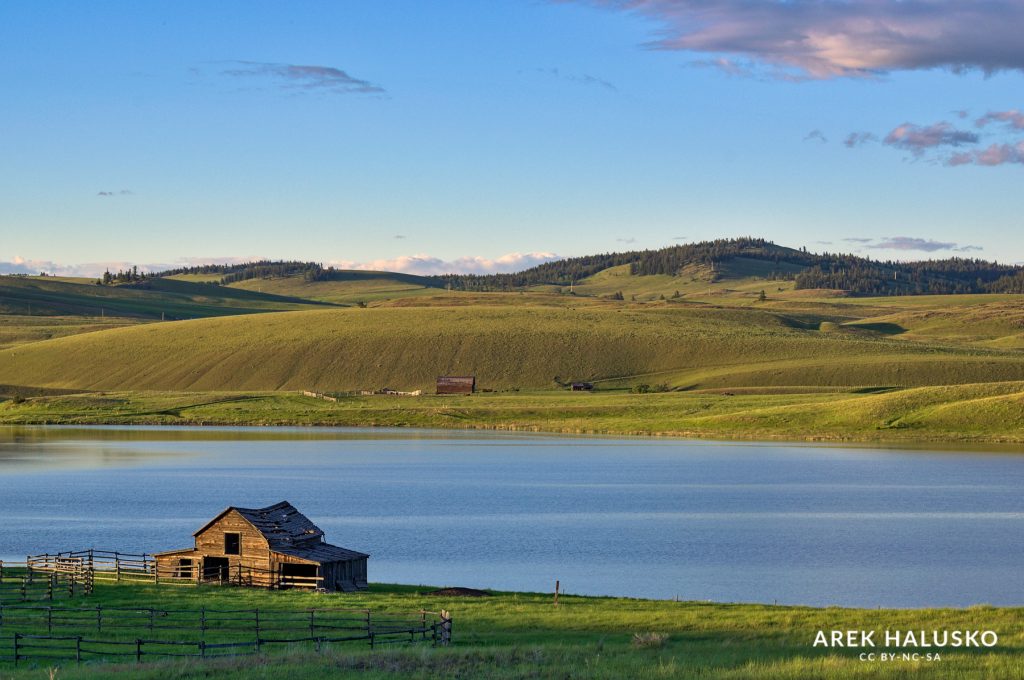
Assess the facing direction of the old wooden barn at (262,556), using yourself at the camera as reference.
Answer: facing the viewer and to the left of the viewer

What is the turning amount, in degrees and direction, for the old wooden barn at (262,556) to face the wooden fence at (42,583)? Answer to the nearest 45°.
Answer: approximately 45° to its right
